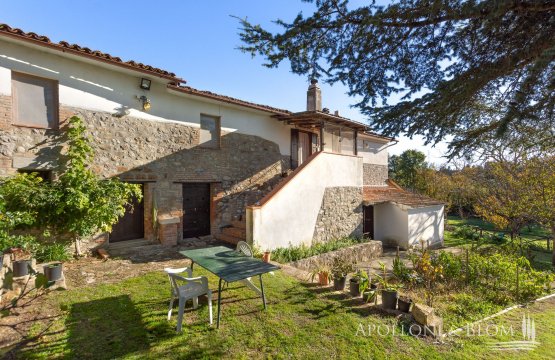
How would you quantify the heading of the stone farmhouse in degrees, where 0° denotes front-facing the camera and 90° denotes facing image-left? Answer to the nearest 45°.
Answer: approximately 315°

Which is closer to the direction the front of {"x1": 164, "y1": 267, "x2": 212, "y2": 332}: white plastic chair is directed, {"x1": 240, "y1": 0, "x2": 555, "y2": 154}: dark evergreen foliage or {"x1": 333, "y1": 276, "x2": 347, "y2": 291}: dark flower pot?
the dark flower pot

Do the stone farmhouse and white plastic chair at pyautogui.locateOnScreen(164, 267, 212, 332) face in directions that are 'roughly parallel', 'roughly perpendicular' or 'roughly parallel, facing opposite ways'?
roughly perpendicular

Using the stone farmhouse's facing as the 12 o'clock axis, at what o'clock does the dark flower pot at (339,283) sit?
The dark flower pot is roughly at 12 o'clock from the stone farmhouse.

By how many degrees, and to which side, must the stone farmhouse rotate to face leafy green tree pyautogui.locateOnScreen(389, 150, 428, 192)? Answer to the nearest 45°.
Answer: approximately 90° to its left

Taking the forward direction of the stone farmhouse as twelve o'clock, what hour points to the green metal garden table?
The green metal garden table is roughly at 1 o'clock from the stone farmhouse.
